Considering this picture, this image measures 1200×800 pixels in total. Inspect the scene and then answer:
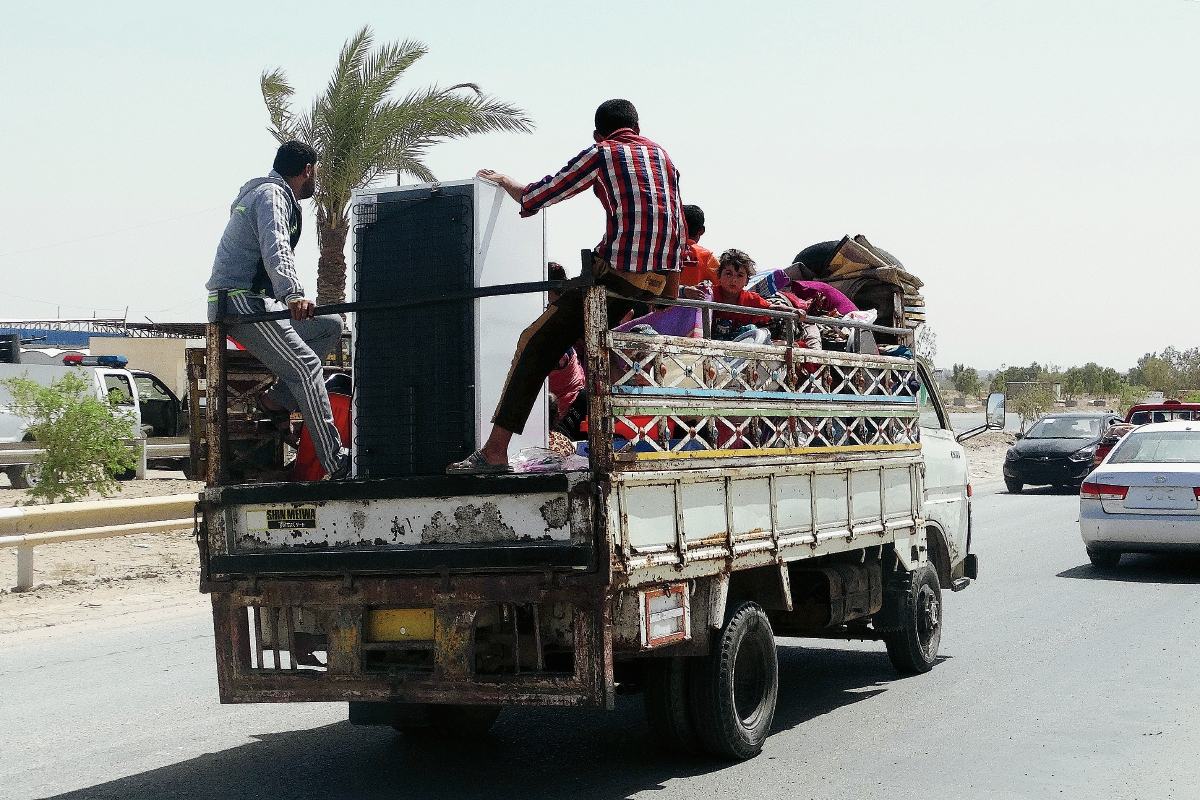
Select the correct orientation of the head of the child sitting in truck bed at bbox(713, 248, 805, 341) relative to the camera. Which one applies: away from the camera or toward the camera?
toward the camera

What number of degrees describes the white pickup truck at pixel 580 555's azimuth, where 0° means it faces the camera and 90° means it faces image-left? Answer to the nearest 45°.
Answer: approximately 225°

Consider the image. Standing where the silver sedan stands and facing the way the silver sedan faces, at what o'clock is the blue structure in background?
The blue structure in background is roughly at 10 o'clock from the silver sedan.

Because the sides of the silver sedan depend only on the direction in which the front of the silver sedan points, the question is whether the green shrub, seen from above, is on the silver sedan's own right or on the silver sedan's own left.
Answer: on the silver sedan's own left

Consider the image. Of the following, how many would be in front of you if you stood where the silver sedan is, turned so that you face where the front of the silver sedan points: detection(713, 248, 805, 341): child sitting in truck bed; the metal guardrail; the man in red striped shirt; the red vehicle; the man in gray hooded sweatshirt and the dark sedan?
2

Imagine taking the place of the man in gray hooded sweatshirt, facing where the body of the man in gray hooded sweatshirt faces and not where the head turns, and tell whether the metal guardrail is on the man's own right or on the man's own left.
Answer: on the man's own left

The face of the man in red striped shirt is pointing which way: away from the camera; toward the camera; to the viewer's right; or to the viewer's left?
away from the camera

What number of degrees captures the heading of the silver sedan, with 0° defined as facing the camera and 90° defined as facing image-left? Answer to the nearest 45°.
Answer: approximately 180°

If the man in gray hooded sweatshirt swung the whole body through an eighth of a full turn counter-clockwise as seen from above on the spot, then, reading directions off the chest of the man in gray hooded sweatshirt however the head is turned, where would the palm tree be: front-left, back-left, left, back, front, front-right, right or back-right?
front-left

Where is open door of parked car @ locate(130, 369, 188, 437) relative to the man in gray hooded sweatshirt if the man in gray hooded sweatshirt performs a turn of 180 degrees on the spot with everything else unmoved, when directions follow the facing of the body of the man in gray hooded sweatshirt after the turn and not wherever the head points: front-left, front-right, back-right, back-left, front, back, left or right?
right

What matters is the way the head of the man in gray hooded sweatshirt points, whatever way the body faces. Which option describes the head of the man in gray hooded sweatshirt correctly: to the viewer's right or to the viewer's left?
to the viewer's right

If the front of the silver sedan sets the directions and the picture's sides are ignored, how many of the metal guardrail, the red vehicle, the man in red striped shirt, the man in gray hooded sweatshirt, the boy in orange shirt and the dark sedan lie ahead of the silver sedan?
2

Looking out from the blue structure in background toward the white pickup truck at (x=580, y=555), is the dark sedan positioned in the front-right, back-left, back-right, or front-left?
front-left

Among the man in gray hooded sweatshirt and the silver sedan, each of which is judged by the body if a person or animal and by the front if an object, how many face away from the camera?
1

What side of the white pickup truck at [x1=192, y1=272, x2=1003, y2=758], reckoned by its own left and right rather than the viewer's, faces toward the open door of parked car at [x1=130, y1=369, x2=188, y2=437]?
left

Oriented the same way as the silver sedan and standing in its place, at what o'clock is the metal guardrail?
The metal guardrail is roughly at 8 o'clock from the silver sedan.

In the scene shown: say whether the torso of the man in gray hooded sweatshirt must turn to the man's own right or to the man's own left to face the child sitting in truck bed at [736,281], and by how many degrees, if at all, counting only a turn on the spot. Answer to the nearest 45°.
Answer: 0° — they already face them

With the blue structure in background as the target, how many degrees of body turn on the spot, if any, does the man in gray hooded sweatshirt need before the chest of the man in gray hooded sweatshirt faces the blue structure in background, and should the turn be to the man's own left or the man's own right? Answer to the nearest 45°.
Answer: approximately 90° to the man's own left

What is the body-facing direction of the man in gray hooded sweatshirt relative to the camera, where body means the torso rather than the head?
to the viewer's right
